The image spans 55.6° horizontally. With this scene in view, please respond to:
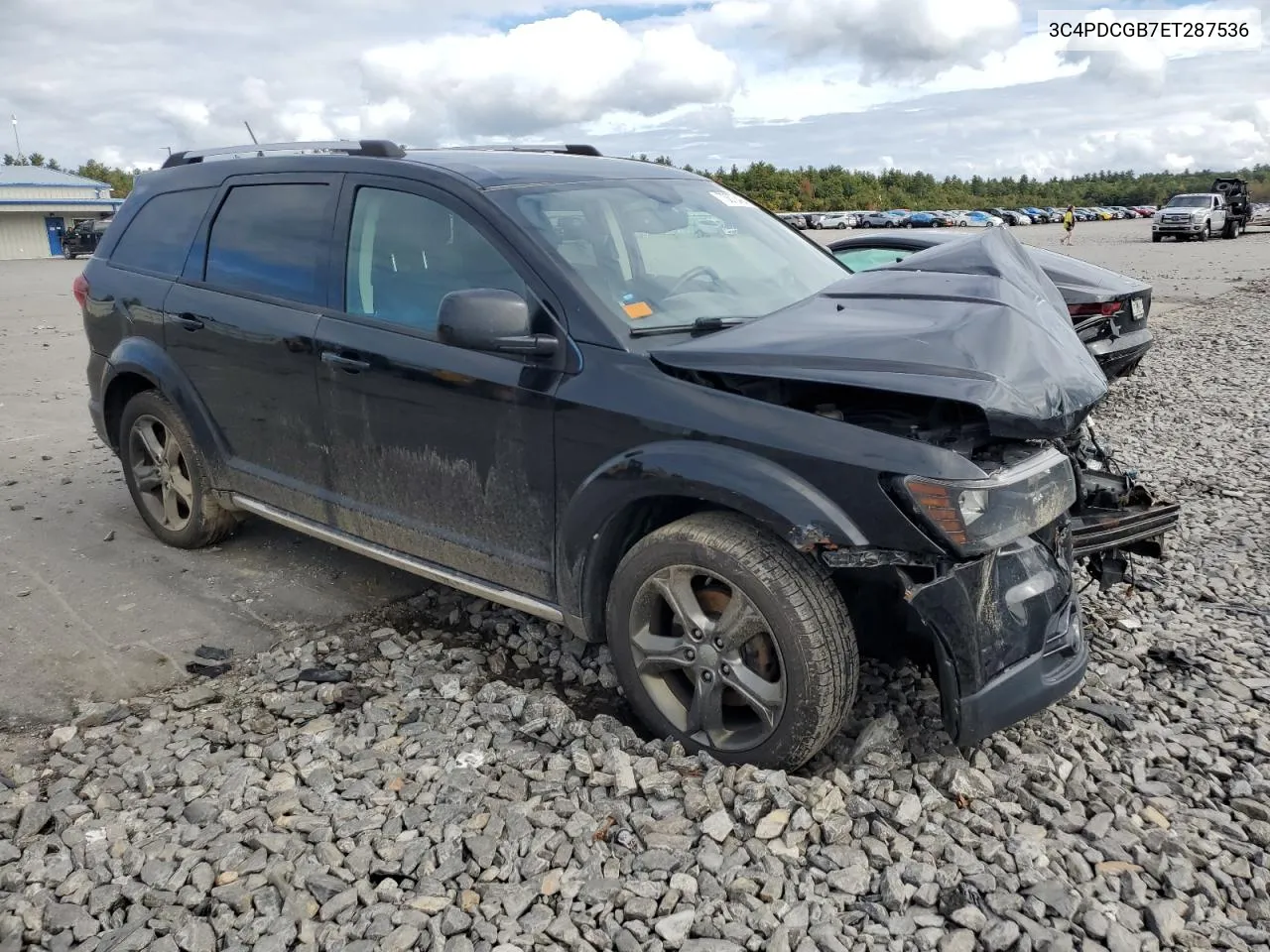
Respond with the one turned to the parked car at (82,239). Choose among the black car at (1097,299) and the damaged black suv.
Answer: the black car

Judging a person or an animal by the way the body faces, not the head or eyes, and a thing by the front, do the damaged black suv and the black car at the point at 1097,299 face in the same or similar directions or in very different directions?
very different directions

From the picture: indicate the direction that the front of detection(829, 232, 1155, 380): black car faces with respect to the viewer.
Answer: facing away from the viewer and to the left of the viewer

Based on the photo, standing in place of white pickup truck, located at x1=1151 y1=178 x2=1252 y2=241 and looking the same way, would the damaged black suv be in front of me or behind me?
in front

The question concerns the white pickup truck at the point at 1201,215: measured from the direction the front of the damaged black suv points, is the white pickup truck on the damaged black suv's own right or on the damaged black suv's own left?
on the damaged black suv's own left

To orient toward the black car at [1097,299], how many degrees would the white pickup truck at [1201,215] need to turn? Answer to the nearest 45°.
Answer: approximately 45° to its left

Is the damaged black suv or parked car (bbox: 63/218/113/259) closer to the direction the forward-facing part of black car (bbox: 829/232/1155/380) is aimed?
the parked car

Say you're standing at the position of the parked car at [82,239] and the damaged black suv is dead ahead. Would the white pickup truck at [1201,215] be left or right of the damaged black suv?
left

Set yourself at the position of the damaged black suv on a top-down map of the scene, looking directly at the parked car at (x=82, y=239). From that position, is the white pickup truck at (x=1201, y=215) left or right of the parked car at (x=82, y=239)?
right

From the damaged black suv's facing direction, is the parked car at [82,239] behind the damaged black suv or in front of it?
behind

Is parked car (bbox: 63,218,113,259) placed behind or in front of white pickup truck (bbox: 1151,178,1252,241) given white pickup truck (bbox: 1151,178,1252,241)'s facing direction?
in front

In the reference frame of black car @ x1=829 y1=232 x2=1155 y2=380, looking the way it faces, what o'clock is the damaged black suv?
The damaged black suv is roughly at 8 o'clock from the black car.

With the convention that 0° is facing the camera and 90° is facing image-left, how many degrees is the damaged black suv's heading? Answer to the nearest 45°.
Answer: approximately 315°

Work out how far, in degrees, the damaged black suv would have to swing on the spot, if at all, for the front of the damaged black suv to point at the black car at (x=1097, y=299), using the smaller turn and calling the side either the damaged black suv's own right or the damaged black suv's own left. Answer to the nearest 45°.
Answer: approximately 90° to the damaged black suv's own left
